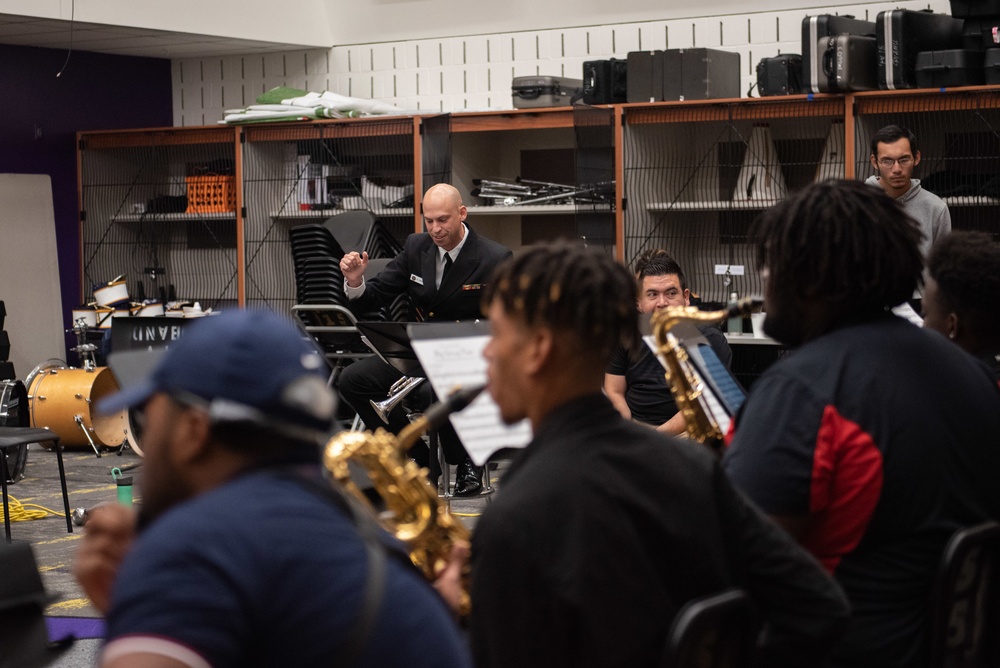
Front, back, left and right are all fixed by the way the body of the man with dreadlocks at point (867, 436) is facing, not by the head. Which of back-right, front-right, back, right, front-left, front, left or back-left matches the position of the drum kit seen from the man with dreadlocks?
front

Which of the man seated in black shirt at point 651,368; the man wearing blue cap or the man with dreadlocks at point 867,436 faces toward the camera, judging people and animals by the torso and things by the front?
the man seated in black shirt

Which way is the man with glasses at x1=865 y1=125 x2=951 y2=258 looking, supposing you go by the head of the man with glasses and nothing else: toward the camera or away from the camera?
toward the camera

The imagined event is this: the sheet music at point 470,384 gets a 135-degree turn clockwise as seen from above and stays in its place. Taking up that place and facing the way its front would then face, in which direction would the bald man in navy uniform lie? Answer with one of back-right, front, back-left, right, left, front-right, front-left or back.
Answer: front-right

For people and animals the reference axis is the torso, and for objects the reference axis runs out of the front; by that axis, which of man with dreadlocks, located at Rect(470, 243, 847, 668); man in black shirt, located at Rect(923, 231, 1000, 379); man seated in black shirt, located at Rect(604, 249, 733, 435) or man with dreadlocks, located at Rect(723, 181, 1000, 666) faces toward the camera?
the man seated in black shirt

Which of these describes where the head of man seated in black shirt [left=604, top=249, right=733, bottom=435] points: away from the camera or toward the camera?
toward the camera

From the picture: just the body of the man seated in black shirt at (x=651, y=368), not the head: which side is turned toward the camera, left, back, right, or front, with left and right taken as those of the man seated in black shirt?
front

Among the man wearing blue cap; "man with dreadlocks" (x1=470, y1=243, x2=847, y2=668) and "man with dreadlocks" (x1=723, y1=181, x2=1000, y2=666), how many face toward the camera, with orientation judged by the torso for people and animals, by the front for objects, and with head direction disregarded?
0

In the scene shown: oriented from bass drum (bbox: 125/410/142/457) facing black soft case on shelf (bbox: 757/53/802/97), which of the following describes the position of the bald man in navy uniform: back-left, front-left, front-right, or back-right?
front-right

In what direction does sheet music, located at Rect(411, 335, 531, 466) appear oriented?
toward the camera

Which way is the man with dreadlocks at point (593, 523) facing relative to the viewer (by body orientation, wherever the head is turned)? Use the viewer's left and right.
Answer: facing away from the viewer and to the left of the viewer

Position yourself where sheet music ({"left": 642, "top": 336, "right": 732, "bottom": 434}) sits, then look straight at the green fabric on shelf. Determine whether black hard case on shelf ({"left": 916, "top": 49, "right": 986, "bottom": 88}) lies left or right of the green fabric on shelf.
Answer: right

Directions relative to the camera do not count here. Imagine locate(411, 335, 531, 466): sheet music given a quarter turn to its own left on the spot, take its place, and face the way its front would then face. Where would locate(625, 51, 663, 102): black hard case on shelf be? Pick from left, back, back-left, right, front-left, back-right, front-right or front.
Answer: left

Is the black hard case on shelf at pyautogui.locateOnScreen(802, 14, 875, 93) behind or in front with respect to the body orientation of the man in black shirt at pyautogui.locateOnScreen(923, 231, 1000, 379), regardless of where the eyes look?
in front

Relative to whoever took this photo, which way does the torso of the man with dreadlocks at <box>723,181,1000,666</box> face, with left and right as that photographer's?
facing away from the viewer and to the left of the viewer

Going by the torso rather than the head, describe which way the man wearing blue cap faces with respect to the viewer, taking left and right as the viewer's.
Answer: facing away from the viewer and to the left of the viewer

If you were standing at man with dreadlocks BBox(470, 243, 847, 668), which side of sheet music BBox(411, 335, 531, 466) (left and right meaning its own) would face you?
front

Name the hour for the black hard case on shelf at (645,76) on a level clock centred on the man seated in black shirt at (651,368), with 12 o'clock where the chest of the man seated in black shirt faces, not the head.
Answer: The black hard case on shelf is roughly at 6 o'clock from the man seated in black shirt.

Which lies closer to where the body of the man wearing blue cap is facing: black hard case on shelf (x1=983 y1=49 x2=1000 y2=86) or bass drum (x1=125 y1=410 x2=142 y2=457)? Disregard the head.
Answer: the bass drum
